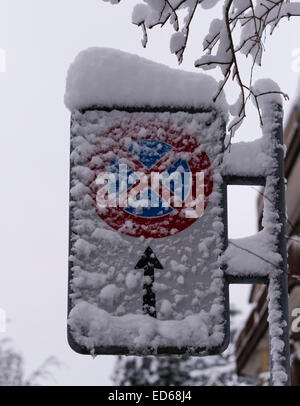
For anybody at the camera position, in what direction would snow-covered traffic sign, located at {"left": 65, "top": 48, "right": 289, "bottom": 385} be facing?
facing the viewer

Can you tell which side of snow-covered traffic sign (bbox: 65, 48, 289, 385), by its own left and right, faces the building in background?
back
